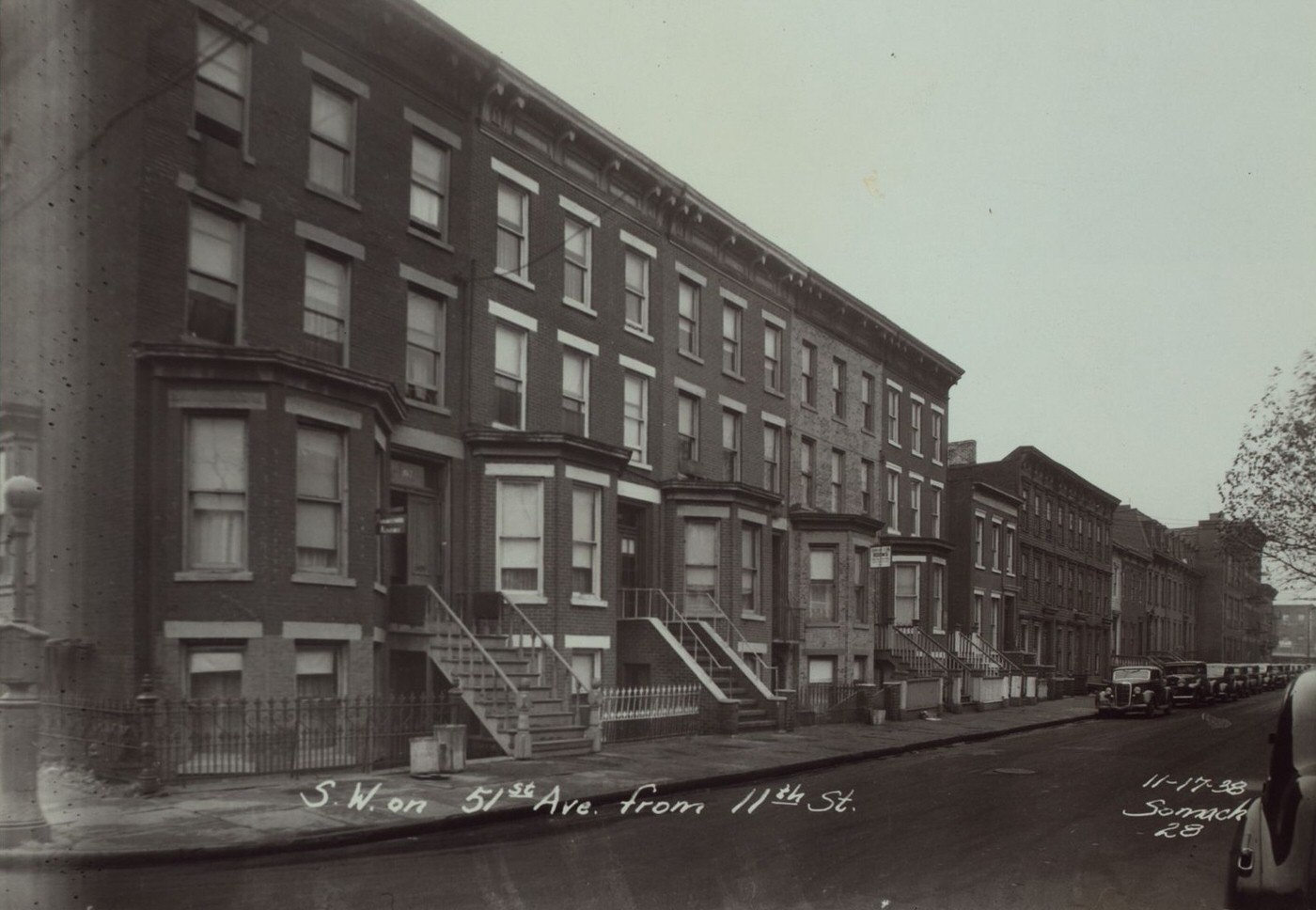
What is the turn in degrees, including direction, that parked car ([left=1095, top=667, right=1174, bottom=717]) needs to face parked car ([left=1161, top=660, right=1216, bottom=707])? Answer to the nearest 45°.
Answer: approximately 135° to its right

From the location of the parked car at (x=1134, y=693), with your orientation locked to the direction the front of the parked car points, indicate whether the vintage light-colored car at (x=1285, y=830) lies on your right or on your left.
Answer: on your left

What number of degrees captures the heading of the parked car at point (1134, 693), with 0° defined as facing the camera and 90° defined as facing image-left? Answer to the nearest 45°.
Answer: approximately 45°

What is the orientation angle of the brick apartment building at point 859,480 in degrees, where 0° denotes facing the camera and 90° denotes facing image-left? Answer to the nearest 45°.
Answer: approximately 315°

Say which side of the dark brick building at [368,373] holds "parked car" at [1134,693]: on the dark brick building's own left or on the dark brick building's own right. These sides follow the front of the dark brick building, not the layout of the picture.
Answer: on the dark brick building's own left

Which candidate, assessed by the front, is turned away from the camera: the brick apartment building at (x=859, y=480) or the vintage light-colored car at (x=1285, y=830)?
the vintage light-colored car

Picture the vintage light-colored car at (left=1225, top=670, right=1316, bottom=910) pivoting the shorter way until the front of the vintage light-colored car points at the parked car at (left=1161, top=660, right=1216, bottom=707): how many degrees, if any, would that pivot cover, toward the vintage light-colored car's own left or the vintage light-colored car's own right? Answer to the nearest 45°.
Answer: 0° — it already faces it

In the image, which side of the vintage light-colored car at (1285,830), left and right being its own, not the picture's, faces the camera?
back

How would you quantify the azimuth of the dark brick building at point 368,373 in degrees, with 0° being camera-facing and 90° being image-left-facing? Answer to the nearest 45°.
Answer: approximately 315°
